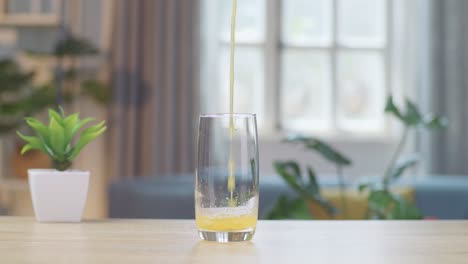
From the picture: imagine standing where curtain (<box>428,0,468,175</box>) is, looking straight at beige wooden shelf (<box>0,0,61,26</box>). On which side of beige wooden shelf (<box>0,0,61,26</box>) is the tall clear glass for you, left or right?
left

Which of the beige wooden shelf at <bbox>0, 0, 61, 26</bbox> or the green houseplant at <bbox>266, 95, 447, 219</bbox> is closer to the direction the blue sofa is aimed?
the green houseplant

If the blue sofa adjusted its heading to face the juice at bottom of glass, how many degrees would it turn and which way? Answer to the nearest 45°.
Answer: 0° — it already faces it

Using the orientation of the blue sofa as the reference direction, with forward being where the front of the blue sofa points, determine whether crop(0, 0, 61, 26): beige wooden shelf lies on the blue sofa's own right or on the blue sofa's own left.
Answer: on the blue sofa's own right

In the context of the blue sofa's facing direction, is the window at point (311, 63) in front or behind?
behind

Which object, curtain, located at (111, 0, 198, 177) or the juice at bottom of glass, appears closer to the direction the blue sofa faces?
the juice at bottom of glass

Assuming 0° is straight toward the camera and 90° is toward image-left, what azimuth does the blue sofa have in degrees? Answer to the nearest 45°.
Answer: approximately 0°

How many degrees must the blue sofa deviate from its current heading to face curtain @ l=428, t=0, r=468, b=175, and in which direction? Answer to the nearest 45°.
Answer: approximately 135° to its left

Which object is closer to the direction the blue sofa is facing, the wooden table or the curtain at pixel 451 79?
the wooden table

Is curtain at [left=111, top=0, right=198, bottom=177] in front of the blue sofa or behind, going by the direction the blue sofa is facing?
behind

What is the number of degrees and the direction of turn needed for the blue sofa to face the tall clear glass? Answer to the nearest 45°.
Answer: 0° — it already faces it
